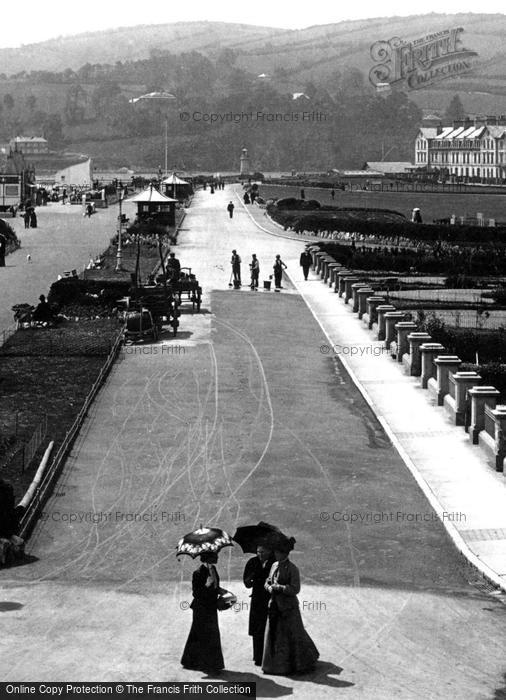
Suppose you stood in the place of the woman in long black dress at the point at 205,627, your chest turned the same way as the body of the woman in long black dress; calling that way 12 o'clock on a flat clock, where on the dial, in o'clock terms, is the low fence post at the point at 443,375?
The low fence post is roughly at 8 o'clock from the woman in long black dress.

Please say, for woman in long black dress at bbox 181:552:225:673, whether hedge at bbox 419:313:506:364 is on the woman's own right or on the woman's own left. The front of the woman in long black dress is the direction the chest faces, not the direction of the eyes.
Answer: on the woman's own left

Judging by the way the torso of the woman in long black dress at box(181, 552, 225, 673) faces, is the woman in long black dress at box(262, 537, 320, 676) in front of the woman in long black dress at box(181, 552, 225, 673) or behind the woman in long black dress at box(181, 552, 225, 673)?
in front

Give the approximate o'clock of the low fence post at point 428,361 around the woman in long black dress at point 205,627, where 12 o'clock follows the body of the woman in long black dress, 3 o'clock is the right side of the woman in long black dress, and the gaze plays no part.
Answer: The low fence post is roughly at 8 o'clock from the woman in long black dress.

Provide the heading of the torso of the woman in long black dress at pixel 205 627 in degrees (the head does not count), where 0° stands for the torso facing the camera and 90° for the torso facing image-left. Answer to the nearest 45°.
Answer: approximately 315°

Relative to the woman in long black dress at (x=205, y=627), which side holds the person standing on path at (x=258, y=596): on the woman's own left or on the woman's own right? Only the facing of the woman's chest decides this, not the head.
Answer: on the woman's own left

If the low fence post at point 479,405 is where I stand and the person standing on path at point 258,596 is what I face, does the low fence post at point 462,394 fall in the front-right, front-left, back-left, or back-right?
back-right

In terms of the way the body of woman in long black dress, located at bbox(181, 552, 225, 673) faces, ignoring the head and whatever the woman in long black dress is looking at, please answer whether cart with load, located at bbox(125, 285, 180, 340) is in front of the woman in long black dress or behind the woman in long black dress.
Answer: behind

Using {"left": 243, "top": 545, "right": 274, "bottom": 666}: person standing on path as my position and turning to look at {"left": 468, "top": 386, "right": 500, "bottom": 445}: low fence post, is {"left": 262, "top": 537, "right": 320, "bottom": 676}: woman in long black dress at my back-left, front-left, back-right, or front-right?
back-right
